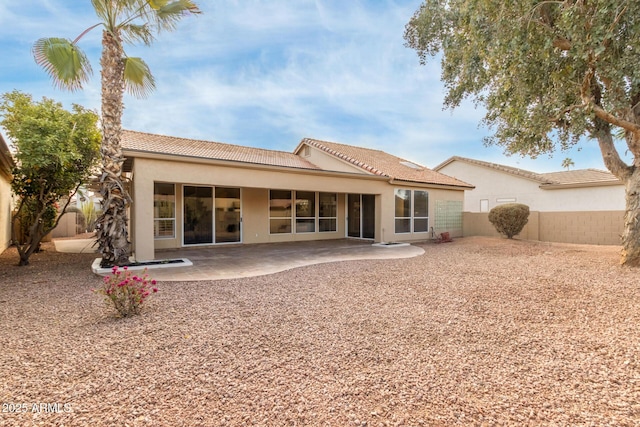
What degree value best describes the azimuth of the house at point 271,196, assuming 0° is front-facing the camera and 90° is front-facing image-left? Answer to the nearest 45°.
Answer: approximately 135°

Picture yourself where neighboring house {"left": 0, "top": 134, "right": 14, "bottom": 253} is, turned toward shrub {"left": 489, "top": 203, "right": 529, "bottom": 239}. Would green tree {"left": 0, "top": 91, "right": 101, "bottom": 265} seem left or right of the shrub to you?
right

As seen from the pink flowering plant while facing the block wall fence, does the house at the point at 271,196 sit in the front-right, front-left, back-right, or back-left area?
front-left

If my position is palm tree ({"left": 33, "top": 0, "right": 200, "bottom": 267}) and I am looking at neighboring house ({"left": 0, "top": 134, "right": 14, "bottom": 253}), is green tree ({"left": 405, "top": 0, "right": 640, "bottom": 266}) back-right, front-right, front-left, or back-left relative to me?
back-right

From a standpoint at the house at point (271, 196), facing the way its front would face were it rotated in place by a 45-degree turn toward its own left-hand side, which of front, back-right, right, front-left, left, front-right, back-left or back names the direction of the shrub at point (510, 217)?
back

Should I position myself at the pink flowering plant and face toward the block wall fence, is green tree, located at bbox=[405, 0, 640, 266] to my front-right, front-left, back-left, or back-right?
front-right

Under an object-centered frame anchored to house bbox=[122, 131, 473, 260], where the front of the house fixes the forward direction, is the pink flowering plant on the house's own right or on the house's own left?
on the house's own left
